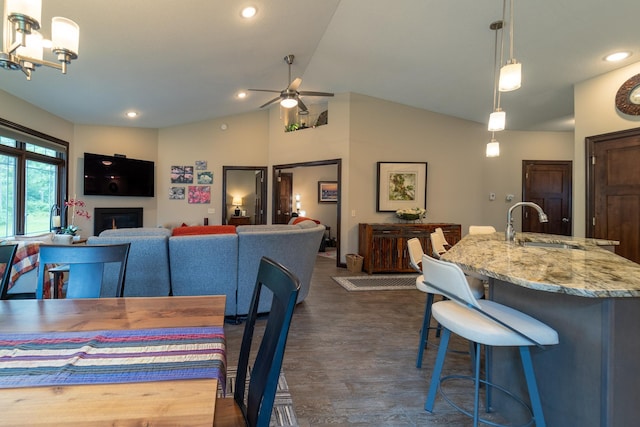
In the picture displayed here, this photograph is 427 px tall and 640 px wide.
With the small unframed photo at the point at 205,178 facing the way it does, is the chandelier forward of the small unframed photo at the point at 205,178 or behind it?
forward

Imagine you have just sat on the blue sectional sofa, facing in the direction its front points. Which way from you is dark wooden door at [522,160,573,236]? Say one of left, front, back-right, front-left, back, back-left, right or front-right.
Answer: right

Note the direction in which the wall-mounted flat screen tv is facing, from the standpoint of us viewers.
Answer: facing the viewer and to the right of the viewer

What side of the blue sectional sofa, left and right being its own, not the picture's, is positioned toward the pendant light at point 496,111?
right

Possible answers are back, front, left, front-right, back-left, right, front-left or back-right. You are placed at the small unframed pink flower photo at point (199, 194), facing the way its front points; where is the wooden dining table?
front

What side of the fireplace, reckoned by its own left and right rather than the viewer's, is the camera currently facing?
front

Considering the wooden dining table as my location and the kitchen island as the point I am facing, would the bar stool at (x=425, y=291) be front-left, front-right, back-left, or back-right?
front-left

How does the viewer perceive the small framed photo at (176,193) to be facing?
facing the viewer

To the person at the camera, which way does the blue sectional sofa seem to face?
facing away from the viewer

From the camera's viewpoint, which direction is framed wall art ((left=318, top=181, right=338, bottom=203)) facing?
toward the camera

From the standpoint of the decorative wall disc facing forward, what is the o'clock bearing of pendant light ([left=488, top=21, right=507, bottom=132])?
The pendant light is roughly at 1 o'clock from the decorative wall disc.

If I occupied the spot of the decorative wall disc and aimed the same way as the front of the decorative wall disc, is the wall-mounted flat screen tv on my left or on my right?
on my right

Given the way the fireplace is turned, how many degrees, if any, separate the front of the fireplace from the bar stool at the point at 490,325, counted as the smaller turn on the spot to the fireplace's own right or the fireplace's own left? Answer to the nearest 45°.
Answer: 0° — it already faces it

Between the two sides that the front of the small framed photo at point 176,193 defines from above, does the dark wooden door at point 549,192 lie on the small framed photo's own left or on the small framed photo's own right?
on the small framed photo's own left

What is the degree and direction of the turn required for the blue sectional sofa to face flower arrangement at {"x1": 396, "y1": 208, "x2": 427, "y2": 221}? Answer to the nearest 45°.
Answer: approximately 45° to its right

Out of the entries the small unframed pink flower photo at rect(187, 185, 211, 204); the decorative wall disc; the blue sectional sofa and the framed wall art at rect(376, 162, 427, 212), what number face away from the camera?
1
